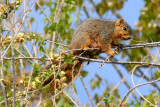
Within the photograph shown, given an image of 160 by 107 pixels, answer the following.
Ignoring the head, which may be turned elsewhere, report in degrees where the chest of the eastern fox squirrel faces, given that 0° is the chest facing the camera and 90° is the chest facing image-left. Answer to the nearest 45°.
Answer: approximately 270°
